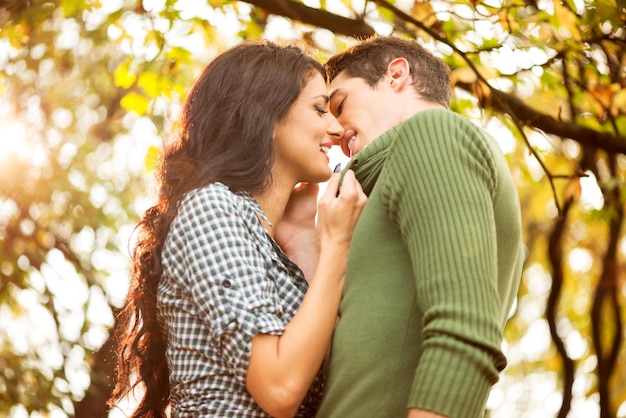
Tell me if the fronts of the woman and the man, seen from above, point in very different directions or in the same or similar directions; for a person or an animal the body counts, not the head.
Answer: very different directions

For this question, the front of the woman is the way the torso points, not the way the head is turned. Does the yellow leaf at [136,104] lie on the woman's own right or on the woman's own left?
on the woman's own left

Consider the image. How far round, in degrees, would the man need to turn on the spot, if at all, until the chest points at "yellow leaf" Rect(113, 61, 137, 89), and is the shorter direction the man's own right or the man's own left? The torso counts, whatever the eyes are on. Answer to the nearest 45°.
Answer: approximately 45° to the man's own right

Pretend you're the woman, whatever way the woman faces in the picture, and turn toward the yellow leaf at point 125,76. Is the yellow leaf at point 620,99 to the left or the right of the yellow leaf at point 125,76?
right

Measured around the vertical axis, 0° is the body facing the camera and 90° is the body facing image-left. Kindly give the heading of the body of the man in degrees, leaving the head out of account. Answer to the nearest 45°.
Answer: approximately 90°

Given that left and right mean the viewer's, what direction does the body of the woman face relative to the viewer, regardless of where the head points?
facing to the right of the viewer

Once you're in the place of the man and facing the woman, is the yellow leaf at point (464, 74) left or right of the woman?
right

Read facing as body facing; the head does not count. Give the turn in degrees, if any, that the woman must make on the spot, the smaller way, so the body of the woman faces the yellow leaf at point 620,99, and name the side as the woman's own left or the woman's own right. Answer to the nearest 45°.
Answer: approximately 45° to the woman's own left

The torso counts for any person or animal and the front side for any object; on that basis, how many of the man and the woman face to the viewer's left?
1

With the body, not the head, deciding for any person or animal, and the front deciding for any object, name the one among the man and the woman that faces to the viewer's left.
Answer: the man

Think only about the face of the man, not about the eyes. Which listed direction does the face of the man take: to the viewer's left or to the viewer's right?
to the viewer's left
